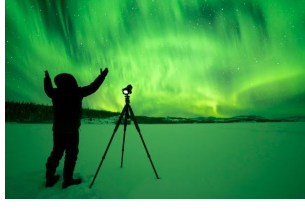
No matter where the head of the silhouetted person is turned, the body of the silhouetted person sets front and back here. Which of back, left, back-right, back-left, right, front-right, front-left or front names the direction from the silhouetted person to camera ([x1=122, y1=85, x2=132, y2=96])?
front-right

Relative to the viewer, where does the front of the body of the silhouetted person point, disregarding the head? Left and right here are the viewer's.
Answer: facing away from the viewer and to the right of the viewer
